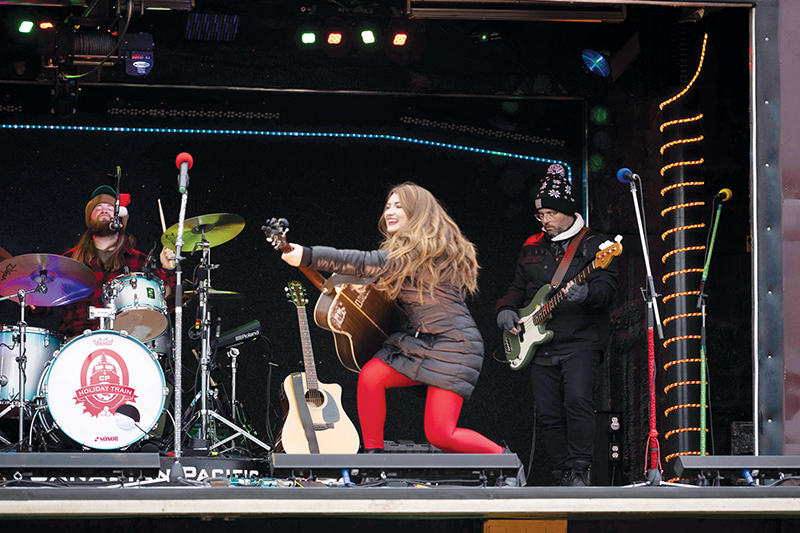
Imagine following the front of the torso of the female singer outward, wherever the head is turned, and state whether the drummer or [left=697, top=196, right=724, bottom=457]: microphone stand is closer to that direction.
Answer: the drummer

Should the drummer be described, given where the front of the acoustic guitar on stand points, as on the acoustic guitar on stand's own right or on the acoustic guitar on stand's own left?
on the acoustic guitar on stand's own right

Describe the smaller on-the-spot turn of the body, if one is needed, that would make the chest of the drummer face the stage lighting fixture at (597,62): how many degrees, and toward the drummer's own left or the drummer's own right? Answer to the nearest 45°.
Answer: approximately 90° to the drummer's own left

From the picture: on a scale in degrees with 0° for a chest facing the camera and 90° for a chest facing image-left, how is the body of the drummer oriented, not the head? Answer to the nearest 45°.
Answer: approximately 0°

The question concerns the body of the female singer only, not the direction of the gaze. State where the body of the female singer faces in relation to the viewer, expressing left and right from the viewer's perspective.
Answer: facing to the left of the viewer
